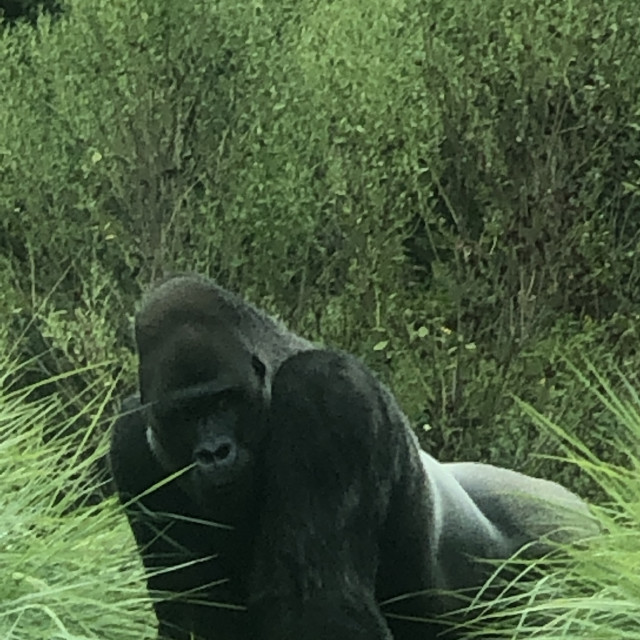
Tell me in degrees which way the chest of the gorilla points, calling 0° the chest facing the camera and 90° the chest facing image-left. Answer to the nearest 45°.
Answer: approximately 45°
